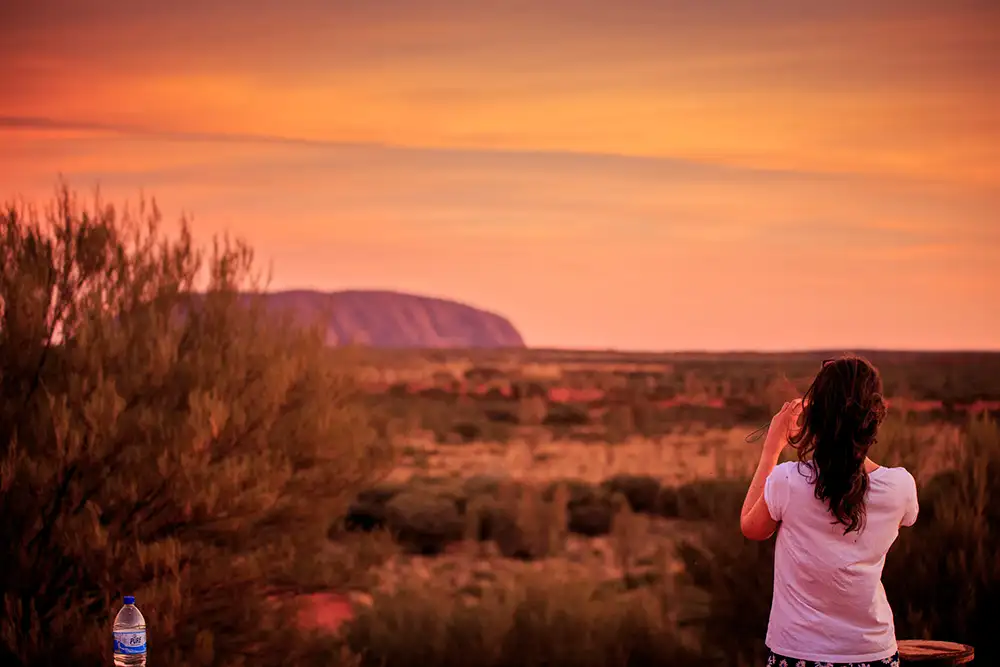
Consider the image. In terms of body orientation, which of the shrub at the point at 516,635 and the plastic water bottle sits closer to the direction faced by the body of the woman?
the shrub

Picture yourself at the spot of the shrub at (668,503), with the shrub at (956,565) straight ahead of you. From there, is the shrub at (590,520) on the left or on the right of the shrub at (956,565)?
right

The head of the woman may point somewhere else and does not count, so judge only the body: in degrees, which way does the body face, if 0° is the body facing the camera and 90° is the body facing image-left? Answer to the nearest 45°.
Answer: approximately 180°

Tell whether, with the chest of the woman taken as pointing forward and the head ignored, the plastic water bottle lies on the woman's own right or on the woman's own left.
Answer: on the woman's own left

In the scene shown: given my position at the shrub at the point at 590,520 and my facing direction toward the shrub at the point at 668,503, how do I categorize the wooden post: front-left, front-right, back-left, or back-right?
back-right

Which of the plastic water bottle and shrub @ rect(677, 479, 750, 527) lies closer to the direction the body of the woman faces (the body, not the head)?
the shrub

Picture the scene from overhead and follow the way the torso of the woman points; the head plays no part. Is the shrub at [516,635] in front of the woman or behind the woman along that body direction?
in front

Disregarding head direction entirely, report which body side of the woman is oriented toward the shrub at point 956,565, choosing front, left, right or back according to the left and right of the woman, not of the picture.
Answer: front

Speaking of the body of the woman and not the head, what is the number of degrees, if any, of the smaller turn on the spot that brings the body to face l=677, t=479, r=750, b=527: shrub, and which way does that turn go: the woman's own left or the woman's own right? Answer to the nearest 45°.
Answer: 0° — they already face it

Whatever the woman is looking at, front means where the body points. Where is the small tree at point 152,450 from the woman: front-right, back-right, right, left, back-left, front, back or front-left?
front-left

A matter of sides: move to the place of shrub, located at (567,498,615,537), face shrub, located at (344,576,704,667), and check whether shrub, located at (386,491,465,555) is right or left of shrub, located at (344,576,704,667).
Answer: right

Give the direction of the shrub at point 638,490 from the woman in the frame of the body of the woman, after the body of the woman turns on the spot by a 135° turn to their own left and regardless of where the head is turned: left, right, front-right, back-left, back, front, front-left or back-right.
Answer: back-right
